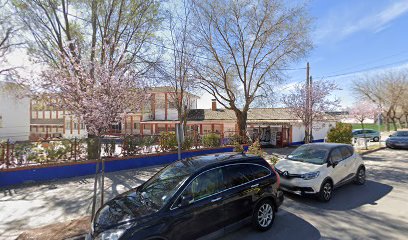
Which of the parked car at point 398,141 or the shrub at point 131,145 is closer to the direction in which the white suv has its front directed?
the shrub

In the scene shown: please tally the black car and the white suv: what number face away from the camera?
0

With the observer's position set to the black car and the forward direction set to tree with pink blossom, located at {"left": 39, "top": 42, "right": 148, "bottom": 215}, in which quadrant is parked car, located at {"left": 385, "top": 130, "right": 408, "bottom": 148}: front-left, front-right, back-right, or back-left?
back-right

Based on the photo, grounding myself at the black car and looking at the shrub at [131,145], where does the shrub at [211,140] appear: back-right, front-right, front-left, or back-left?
front-right

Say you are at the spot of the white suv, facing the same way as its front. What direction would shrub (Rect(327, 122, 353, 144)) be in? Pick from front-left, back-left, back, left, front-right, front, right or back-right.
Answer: back-right

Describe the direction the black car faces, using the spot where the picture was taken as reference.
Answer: facing the viewer and to the left of the viewer

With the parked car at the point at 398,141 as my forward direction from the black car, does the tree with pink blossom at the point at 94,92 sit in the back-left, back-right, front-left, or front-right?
back-left

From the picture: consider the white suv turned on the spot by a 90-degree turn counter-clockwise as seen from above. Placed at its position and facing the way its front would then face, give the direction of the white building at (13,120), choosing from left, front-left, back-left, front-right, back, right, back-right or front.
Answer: back-right

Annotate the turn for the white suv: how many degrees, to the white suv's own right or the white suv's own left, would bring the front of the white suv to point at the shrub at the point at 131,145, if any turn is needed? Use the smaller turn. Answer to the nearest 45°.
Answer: approximately 45° to the white suv's own right

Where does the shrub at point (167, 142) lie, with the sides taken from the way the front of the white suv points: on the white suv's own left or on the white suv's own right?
on the white suv's own right
